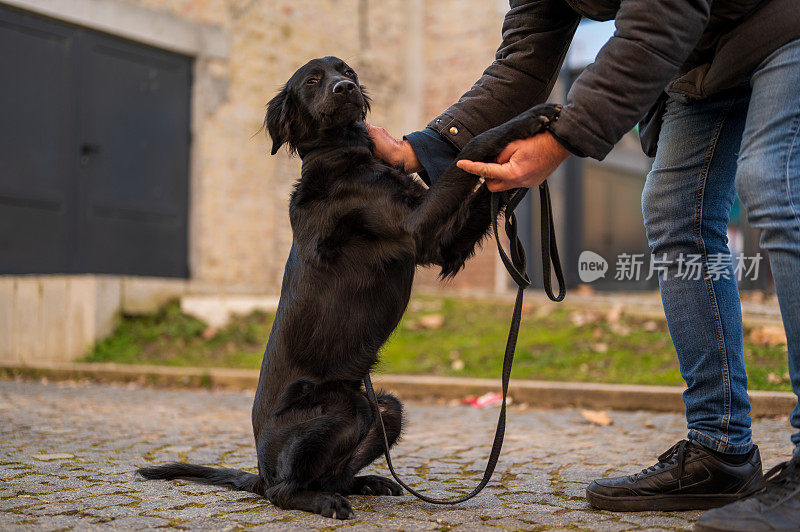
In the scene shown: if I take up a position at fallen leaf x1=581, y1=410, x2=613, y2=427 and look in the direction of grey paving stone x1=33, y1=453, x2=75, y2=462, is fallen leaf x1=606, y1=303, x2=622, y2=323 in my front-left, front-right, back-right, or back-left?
back-right

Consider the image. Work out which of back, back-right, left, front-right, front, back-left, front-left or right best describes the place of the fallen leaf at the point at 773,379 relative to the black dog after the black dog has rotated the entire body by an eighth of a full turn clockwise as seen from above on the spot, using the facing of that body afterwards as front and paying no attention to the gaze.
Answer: left

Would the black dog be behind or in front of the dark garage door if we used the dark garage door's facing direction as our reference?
in front

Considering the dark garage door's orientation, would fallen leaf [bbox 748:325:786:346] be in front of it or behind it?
in front

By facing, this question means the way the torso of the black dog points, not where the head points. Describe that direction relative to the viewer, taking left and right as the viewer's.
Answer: facing to the right of the viewer

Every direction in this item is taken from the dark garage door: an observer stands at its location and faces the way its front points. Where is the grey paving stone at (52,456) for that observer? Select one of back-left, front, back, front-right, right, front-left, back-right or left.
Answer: front-right

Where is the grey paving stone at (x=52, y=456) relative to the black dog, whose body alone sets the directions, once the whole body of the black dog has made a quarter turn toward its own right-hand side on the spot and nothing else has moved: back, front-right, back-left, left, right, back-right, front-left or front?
back-right

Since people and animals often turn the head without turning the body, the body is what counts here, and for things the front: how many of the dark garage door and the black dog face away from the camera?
0

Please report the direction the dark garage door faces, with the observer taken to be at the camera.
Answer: facing the viewer and to the right of the viewer

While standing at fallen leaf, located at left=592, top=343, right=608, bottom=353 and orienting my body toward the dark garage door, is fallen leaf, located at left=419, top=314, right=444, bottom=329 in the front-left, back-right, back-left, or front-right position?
front-right

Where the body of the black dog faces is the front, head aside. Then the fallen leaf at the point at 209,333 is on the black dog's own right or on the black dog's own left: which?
on the black dog's own left

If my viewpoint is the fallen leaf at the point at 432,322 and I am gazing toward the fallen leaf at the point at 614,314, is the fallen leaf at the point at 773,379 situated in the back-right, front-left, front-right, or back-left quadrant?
front-right

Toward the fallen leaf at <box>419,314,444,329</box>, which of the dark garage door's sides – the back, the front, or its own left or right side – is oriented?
front
